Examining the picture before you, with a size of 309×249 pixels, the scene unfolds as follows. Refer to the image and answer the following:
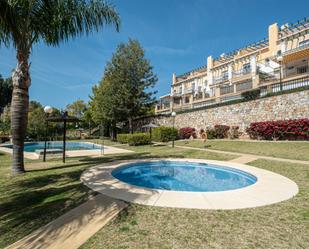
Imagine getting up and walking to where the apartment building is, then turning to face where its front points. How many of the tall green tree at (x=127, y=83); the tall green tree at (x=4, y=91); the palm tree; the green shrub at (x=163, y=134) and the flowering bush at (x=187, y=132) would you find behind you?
0

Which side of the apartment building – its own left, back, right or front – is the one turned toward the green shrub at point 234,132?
front

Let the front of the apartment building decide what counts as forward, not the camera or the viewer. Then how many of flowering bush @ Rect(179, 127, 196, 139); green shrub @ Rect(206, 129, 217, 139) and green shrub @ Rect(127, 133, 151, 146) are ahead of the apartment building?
3

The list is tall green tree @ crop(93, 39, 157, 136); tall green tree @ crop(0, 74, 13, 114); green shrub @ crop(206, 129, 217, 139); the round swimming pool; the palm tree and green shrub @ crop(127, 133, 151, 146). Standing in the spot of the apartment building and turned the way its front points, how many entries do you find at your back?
0

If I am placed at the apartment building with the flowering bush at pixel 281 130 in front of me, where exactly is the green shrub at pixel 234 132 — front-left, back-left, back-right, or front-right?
front-right

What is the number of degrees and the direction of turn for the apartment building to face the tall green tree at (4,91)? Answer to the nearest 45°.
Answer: approximately 45° to its right

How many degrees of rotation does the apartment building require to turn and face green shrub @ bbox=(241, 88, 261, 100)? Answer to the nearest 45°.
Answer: approximately 45° to its left

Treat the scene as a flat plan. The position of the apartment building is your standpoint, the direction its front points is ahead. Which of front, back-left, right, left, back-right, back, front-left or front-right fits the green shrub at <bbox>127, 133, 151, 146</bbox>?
front

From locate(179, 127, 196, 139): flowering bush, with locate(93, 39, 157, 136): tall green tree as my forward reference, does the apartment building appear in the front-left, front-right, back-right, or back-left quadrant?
back-right

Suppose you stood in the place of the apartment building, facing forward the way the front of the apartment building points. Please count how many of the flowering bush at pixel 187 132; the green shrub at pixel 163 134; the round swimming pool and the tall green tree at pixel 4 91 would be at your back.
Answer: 0

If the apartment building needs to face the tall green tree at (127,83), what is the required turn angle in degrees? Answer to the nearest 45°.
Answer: approximately 45° to its right

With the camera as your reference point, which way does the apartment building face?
facing the viewer and to the left of the viewer

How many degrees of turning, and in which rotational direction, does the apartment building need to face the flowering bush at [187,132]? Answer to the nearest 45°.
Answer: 0° — it already faces it

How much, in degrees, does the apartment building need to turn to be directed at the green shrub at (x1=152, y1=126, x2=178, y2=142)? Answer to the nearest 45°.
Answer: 0° — it already faces it
